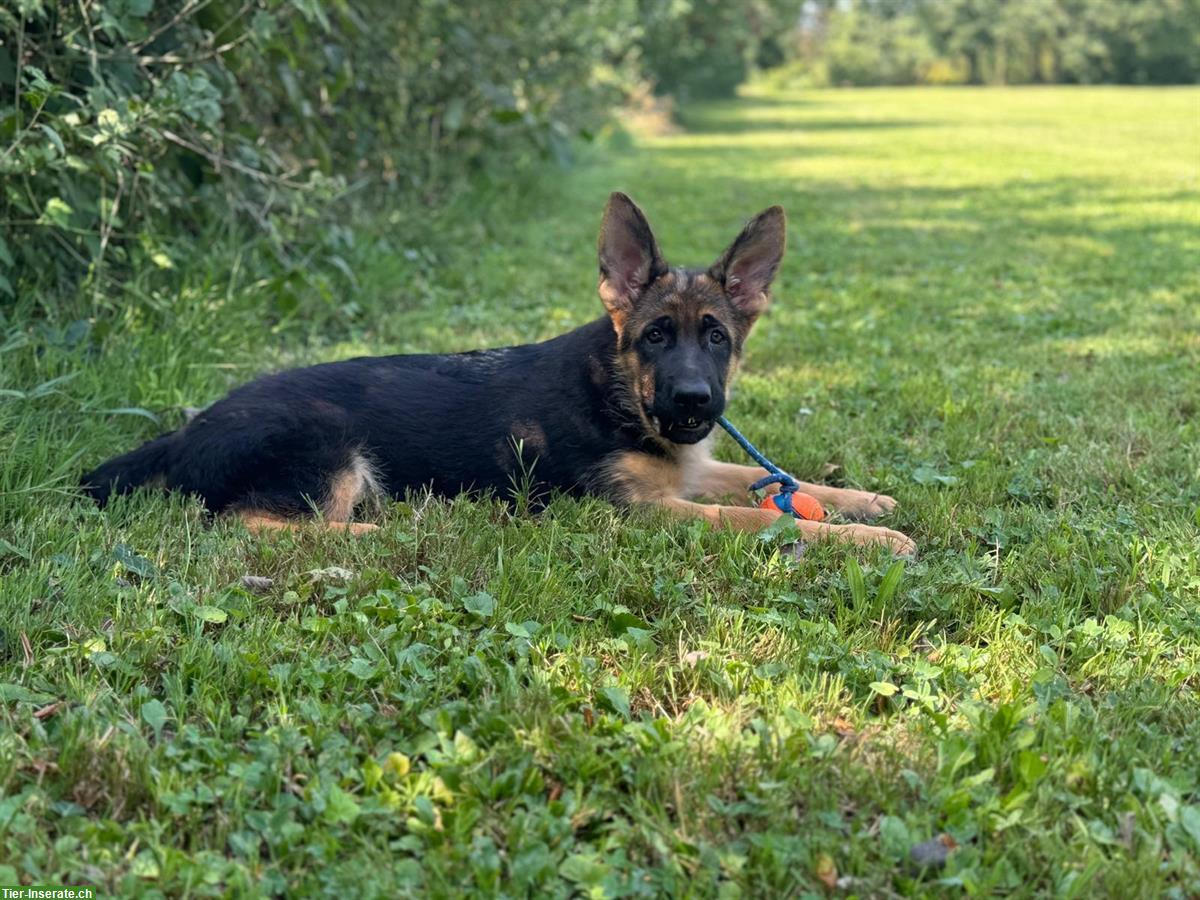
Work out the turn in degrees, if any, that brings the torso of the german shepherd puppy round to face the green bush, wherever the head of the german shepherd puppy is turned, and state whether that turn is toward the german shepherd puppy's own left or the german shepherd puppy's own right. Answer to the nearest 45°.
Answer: approximately 135° to the german shepherd puppy's own left

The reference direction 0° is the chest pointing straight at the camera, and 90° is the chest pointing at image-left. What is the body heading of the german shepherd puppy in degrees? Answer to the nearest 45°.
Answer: approximately 270°
